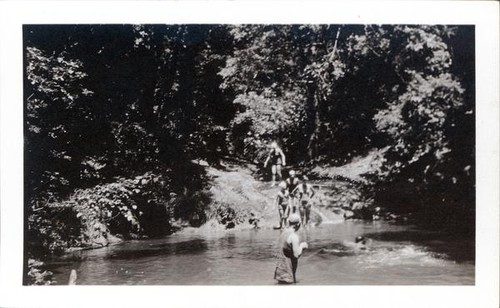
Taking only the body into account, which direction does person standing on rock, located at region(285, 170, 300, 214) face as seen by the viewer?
toward the camera

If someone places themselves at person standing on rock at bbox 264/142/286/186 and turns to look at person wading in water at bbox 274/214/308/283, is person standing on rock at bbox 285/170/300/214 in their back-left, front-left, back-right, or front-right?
front-left
